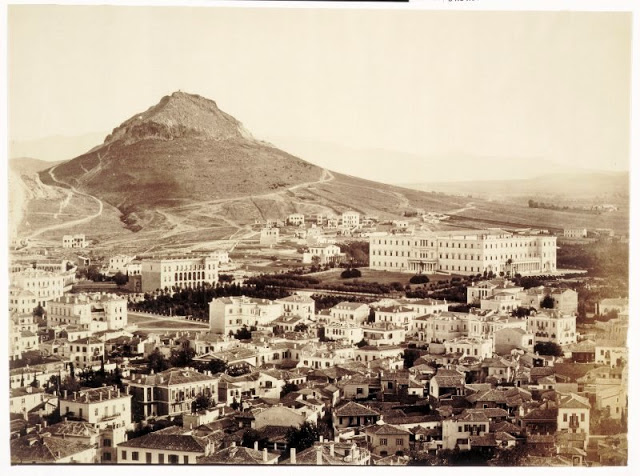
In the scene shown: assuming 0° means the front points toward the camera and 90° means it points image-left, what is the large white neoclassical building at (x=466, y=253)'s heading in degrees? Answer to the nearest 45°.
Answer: approximately 45°

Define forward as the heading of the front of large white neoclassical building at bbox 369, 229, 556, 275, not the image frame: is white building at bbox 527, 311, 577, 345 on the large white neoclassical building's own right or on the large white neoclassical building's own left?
on the large white neoclassical building's own left

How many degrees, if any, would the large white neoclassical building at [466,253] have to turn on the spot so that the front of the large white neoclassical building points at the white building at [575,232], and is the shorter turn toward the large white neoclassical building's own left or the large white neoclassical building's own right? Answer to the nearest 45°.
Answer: approximately 135° to the large white neoclassical building's own left

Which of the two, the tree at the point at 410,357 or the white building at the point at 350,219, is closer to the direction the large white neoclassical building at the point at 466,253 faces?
the tree

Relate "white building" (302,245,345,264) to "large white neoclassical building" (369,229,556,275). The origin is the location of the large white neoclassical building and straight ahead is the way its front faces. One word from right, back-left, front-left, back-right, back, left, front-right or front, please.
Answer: front-right

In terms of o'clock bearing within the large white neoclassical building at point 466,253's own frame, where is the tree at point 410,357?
The tree is roughly at 11 o'clock from the large white neoclassical building.

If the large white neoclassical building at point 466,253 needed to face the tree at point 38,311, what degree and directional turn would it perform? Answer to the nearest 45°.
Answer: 0° — it already faces it

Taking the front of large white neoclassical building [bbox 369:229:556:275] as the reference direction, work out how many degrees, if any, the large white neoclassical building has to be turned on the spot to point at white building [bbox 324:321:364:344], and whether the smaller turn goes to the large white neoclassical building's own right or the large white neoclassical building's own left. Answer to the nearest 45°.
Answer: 0° — it already faces it

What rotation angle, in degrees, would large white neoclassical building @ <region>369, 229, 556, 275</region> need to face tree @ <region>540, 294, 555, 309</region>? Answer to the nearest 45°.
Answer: approximately 90° to its left

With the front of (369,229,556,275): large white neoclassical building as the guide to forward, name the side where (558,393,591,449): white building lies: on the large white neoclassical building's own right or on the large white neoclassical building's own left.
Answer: on the large white neoclassical building's own left
